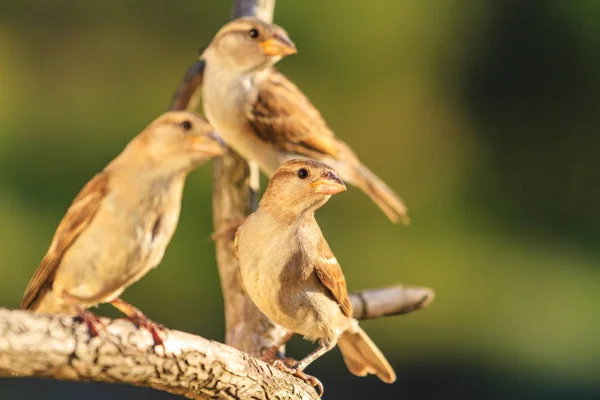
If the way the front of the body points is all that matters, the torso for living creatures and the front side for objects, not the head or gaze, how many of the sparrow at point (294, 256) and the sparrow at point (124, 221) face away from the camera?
0

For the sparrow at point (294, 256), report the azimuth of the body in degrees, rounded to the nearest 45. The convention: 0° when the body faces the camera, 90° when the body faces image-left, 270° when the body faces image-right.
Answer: approximately 45°

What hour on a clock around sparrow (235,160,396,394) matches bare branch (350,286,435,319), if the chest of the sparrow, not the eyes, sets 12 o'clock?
The bare branch is roughly at 5 o'clock from the sparrow.

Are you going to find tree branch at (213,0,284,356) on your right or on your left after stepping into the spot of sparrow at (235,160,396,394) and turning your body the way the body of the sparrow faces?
on your right

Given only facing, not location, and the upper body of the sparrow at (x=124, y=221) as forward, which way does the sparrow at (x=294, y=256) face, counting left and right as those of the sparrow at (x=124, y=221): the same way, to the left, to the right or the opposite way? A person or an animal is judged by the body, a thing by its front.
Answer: to the right

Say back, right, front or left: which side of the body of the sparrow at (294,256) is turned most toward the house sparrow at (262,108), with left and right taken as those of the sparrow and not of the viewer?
right

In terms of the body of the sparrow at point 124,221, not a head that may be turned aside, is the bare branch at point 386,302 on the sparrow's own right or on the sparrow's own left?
on the sparrow's own left

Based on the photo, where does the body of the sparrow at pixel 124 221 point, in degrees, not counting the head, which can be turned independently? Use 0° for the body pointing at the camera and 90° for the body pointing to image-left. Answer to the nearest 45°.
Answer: approximately 315°
